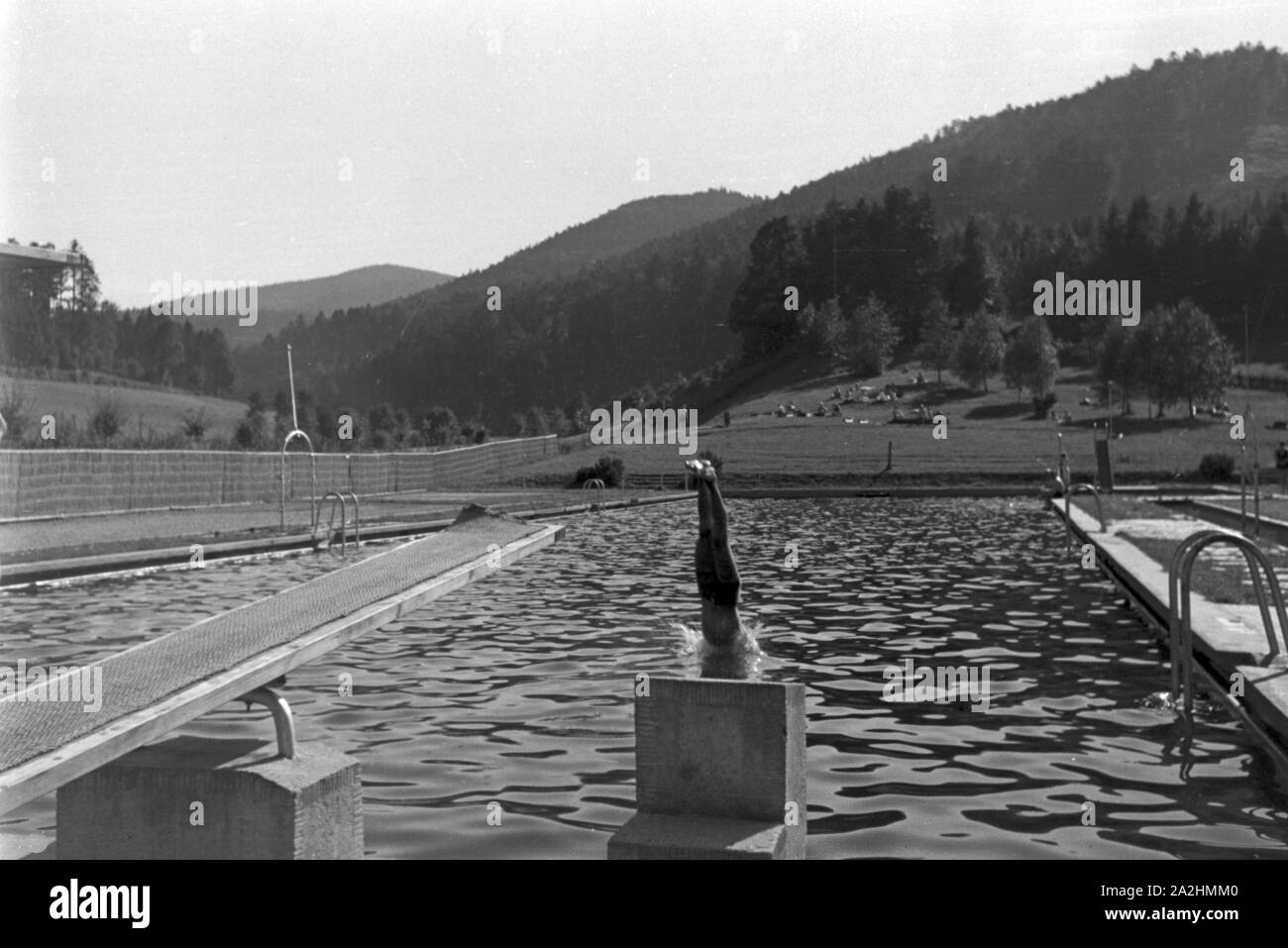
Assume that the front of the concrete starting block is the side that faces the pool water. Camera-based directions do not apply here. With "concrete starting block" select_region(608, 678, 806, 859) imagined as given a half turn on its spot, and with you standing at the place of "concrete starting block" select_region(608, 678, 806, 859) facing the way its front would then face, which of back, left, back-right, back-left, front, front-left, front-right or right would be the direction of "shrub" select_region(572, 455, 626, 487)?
back

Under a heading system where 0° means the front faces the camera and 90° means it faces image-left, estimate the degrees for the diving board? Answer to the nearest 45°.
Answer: approximately 225°

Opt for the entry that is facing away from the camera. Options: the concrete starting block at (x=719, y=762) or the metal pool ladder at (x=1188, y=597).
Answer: the concrete starting block

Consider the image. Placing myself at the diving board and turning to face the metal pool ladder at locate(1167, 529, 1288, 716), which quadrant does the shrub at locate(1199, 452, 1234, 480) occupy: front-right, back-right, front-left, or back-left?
front-left

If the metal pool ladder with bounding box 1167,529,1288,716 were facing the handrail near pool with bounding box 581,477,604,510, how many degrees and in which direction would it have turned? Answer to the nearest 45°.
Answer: approximately 45° to its right

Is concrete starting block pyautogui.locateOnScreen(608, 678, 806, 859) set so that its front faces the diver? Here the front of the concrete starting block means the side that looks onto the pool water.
yes

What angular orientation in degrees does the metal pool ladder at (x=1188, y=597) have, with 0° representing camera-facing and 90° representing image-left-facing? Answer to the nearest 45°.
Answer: approximately 90°

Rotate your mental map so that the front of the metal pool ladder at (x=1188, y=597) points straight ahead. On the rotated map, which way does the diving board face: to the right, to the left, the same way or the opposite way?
to the right

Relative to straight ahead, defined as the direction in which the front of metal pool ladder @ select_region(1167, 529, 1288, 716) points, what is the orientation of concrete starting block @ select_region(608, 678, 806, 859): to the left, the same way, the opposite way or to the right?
to the right

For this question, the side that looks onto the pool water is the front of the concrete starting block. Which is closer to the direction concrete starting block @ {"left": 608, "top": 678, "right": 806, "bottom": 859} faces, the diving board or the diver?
the diver

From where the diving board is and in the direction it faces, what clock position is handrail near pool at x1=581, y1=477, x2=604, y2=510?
The handrail near pool is roughly at 11 o'clock from the diving board.

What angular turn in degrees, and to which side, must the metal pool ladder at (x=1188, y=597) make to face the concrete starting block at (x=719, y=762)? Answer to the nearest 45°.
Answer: approximately 90° to its left

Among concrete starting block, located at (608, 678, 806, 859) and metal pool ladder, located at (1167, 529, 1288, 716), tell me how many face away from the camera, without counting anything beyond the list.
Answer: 1

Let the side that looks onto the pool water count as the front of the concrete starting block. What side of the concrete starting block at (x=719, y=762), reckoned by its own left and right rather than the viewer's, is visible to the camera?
back

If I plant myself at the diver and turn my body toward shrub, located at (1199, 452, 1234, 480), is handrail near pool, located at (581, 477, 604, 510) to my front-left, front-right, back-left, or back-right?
front-left

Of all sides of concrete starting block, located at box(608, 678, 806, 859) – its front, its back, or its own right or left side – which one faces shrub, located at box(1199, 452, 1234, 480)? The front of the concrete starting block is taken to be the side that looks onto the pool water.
front

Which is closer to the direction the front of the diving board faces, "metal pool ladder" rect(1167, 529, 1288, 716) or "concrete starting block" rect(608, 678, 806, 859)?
the metal pool ladder
